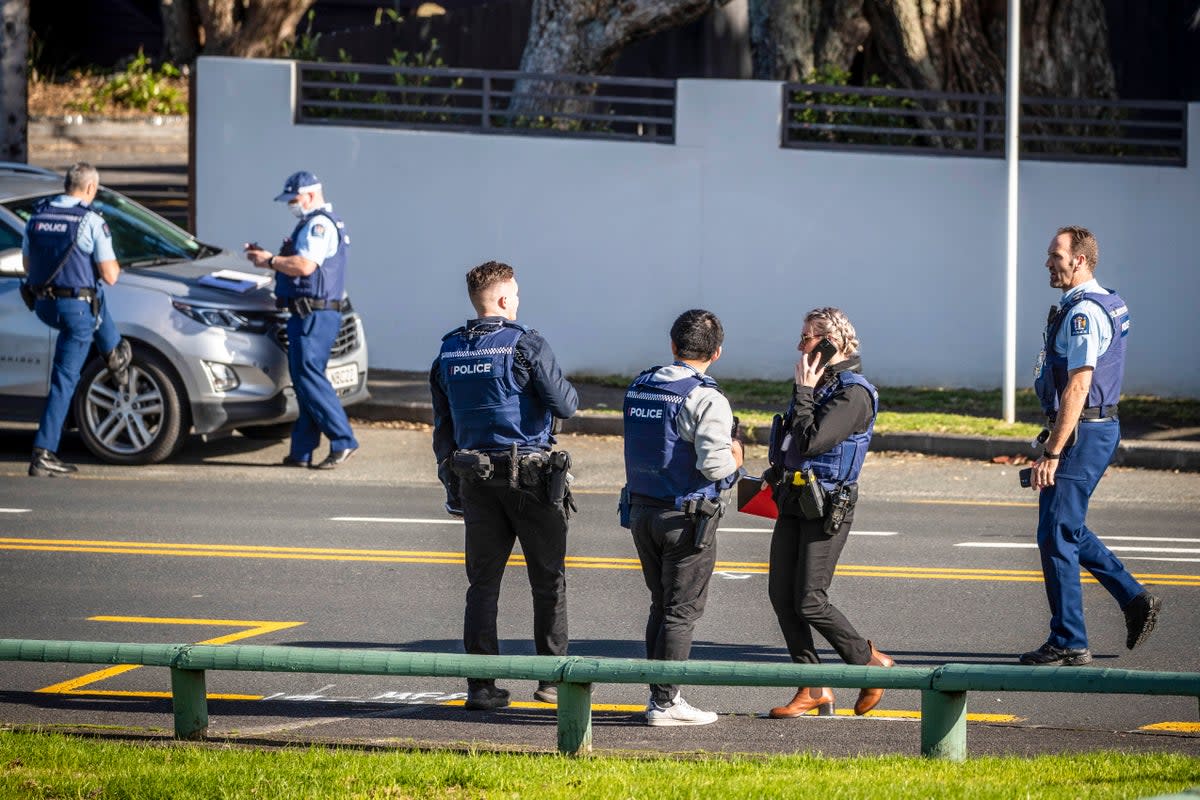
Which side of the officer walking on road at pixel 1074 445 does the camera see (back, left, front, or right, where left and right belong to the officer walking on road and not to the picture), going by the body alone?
left

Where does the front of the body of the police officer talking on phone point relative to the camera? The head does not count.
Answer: to the viewer's left

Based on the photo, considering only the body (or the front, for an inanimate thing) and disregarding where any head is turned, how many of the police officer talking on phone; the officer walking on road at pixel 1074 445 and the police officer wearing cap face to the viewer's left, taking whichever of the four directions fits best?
3

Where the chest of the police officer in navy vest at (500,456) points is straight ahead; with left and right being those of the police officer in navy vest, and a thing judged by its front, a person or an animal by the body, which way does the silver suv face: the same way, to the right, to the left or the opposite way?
to the right

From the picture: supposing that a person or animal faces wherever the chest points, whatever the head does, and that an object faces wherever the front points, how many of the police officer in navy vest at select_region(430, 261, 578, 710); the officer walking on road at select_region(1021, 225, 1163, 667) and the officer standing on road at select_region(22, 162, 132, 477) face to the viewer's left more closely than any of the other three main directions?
1

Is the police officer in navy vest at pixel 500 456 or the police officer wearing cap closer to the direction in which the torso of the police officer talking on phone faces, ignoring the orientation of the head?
the police officer in navy vest

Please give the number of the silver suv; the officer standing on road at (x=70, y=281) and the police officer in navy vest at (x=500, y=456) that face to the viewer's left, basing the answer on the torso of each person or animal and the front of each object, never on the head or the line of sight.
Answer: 0

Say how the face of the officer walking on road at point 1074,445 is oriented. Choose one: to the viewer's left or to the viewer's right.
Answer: to the viewer's left

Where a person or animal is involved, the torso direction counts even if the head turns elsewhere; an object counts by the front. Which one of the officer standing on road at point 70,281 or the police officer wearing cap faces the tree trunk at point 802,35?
the officer standing on road

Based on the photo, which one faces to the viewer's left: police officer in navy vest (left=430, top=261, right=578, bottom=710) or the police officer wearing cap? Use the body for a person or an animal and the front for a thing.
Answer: the police officer wearing cap

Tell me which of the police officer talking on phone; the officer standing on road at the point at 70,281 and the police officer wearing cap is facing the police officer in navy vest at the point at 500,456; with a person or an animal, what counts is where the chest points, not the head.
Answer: the police officer talking on phone

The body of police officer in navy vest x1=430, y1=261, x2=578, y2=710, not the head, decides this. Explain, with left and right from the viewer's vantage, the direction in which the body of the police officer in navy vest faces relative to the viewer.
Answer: facing away from the viewer and to the right of the viewer

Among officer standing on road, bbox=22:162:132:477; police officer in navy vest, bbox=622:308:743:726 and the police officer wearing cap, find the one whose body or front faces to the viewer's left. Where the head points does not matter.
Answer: the police officer wearing cap

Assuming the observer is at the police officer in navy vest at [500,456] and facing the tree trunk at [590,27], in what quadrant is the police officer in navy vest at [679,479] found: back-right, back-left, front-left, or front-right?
back-right

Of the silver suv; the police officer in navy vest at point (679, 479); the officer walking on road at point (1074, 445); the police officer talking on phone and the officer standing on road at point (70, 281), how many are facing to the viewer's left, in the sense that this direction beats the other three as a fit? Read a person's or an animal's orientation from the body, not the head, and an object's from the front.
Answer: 2

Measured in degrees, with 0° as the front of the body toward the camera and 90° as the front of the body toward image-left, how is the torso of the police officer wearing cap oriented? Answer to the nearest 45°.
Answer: approximately 90°

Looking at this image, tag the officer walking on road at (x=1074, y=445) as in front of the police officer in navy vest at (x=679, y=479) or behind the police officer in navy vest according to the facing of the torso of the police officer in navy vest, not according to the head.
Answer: in front

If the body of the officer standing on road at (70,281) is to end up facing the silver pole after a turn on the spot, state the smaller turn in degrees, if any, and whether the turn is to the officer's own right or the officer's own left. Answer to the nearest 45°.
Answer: approximately 45° to the officer's own right

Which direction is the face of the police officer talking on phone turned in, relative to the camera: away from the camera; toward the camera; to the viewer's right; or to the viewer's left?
to the viewer's left
